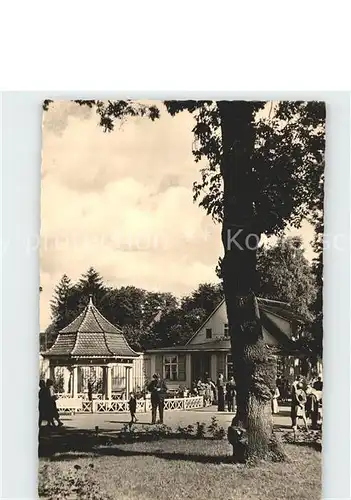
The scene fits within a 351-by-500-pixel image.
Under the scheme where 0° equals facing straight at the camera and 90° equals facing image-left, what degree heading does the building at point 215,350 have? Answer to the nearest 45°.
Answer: approximately 0°
